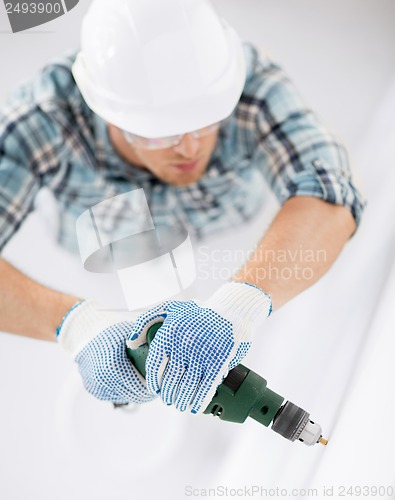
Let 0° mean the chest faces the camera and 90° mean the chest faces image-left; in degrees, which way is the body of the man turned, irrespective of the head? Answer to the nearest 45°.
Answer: approximately 0°
